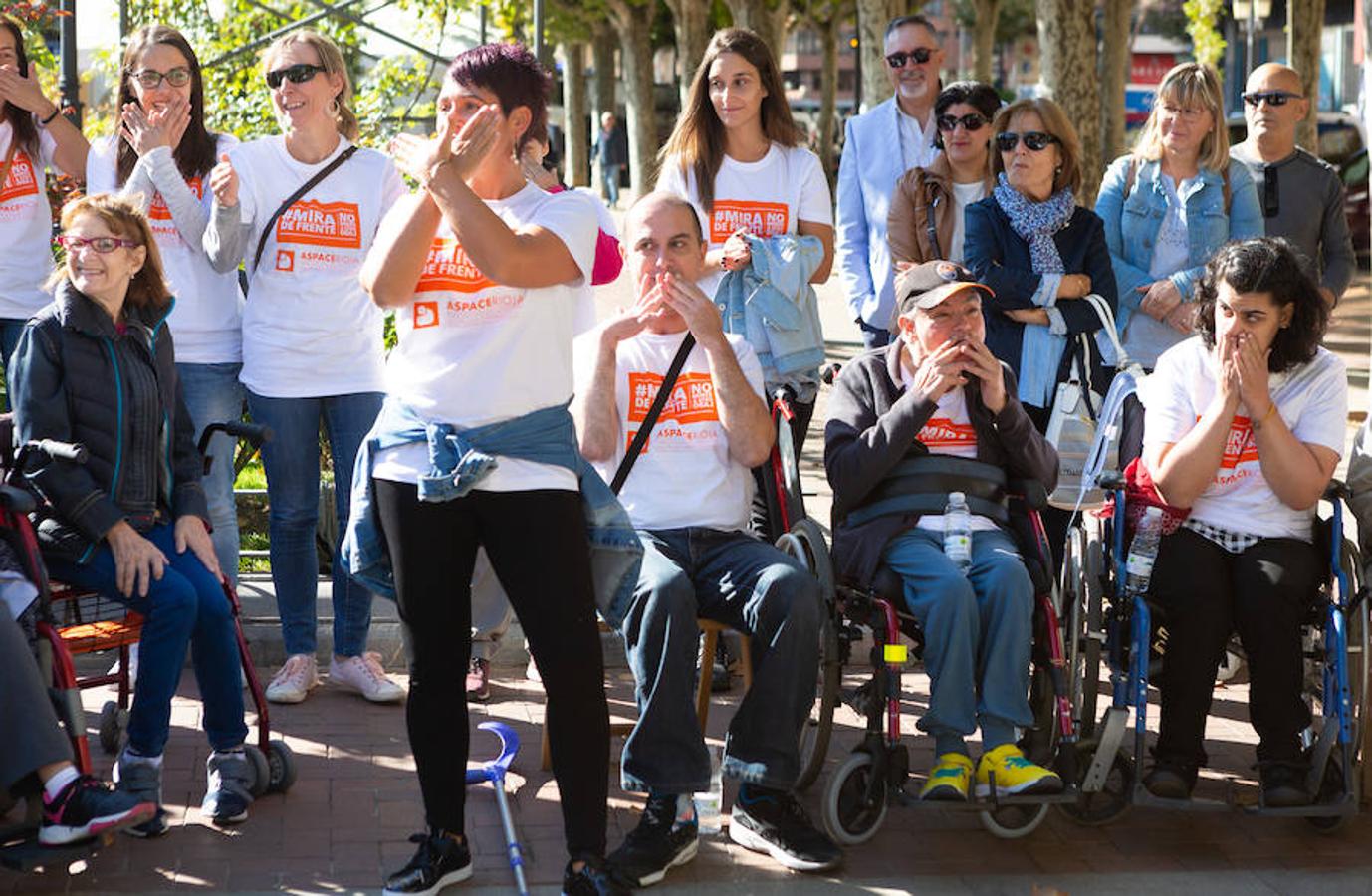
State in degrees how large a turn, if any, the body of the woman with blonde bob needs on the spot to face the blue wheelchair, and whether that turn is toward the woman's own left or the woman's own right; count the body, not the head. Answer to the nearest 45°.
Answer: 0° — they already face it

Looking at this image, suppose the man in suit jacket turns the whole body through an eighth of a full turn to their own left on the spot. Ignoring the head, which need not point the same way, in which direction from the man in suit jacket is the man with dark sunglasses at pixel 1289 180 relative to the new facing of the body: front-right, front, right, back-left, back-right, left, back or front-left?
front-left

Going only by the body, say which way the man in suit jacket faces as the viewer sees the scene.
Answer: toward the camera

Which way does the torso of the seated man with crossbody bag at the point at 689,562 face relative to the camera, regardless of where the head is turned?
toward the camera

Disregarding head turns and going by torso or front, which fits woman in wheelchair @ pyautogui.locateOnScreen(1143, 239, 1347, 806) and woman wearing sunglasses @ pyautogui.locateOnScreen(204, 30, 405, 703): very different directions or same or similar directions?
same or similar directions

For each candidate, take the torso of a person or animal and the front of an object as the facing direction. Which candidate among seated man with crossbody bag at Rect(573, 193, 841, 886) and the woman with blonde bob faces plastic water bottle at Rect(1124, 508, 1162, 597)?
the woman with blonde bob

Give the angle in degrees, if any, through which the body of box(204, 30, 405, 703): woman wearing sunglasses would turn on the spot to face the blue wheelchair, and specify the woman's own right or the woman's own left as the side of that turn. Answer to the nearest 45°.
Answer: approximately 45° to the woman's own left

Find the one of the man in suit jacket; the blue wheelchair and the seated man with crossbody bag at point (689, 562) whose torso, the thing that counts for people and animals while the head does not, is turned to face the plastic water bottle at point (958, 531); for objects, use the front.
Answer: the man in suit jacket

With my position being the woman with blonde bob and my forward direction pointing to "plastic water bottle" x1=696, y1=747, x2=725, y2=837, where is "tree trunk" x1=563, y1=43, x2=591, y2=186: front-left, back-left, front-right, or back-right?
back-right

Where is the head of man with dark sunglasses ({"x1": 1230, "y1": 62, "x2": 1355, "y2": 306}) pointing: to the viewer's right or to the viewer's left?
to the viewer's left

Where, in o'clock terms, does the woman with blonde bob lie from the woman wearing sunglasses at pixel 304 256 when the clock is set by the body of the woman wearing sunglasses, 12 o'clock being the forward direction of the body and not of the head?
The woman with blonde bob is roughly at 9 o'clock from the woman wearing sunglasses.

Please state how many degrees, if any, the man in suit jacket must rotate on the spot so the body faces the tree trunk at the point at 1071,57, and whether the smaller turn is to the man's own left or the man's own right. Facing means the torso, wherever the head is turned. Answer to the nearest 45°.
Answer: approximately 180°

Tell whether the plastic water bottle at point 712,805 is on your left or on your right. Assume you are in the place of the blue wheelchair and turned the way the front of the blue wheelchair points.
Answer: on your right

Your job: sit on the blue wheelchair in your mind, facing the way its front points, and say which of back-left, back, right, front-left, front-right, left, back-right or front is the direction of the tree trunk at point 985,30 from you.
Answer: back

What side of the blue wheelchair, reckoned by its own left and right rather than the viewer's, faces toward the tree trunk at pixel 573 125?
back
